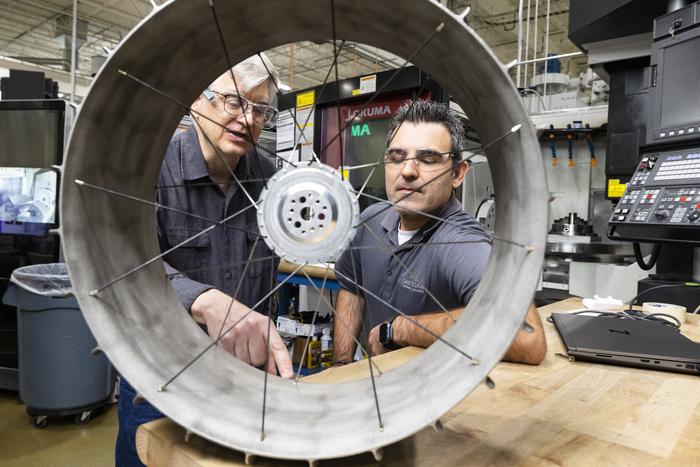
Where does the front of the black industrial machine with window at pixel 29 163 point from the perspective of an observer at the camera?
facing the viewer

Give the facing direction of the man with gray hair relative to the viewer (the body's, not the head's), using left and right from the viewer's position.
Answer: facing the viewer and to the right of the viewer

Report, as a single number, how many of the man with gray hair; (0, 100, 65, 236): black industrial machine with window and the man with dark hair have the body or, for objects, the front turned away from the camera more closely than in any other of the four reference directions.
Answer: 0

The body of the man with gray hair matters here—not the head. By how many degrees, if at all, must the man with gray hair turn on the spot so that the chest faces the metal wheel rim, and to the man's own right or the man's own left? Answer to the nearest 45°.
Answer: approximately 45° to the man's own right

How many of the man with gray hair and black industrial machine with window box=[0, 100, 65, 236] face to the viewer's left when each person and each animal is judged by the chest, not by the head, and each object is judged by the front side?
0

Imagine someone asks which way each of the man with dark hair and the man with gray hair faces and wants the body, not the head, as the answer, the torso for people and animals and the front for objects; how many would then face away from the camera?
0

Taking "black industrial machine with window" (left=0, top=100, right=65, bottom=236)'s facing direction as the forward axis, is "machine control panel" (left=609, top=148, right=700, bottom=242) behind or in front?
in front

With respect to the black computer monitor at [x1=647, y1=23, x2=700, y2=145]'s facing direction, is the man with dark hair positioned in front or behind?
in front

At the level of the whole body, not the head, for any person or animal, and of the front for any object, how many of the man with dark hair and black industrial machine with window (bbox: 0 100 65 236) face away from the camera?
0

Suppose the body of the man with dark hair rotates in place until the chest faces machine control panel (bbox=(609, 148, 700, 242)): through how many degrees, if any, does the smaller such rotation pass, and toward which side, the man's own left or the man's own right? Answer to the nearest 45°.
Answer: approximately 135° to the man's own left

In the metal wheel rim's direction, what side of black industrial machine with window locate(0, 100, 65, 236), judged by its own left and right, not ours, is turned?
front

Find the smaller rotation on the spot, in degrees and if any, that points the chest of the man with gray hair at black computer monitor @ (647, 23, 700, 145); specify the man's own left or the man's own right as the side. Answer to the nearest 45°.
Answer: approximately 45° to the man's own left

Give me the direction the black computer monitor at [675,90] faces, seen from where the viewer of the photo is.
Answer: facing the viewer and to the left of the viewer
